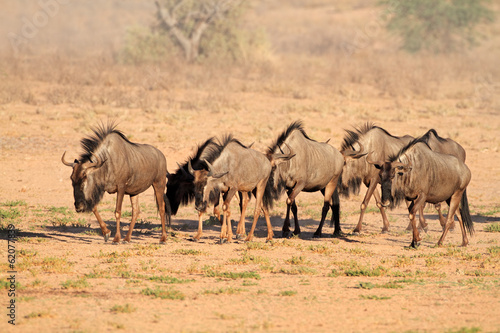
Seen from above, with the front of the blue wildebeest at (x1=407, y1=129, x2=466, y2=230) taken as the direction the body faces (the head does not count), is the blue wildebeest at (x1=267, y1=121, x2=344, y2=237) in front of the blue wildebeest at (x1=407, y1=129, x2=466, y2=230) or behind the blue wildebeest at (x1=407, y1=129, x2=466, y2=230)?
in front

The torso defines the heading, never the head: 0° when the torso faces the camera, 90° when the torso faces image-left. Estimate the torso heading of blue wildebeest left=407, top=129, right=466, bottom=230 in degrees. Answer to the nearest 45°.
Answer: approximately 90°

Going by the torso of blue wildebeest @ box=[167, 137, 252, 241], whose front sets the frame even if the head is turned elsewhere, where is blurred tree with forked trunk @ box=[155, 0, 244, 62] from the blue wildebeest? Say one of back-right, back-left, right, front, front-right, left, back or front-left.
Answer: right

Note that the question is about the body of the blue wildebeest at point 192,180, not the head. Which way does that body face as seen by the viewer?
to the viewer's left

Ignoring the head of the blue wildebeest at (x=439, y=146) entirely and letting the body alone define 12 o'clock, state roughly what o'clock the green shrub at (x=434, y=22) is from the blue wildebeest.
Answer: The green shrub is roughly at 3 o'clock from the blue wildebeest.

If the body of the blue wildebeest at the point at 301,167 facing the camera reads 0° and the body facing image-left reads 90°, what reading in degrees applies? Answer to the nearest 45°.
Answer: approximately 45°

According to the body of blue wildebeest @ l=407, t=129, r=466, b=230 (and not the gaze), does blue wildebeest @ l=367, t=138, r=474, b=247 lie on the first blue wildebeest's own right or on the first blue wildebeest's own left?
on the first blue wildebeest's own left

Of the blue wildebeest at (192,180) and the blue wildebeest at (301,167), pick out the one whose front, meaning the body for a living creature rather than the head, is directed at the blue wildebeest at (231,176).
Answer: the blue wildebeest at (301,167)

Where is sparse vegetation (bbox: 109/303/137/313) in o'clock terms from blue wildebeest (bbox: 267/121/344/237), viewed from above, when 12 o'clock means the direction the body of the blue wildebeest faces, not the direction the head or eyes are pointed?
The sparse vegetation is roughly at 11 o'clock from the blue wildebeest.

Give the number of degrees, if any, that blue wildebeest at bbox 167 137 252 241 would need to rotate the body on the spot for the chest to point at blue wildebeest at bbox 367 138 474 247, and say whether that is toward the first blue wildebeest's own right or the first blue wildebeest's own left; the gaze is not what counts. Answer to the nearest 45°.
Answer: approximately 180°

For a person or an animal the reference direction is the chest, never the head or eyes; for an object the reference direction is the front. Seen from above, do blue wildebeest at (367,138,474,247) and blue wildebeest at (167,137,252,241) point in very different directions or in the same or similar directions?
same or similar directions

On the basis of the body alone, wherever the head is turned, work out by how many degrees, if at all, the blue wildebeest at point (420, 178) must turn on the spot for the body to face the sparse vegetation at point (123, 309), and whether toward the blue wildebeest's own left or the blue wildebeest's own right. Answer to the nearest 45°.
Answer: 0° — it already faces it

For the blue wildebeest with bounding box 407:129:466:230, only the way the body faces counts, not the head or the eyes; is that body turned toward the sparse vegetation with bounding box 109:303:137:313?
no

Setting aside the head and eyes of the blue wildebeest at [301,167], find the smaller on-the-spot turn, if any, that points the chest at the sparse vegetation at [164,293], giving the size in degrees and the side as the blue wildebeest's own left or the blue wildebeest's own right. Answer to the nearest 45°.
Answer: approximately 45° to the blue wildebeest's own left

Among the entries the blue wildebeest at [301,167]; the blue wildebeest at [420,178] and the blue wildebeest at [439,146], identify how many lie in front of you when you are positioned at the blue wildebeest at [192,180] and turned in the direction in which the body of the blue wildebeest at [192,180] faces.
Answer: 0

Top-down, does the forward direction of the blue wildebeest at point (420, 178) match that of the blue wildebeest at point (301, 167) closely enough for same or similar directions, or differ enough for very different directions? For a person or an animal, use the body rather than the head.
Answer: same or similar directions

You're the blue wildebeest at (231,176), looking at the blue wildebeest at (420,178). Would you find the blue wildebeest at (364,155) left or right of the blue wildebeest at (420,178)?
left
